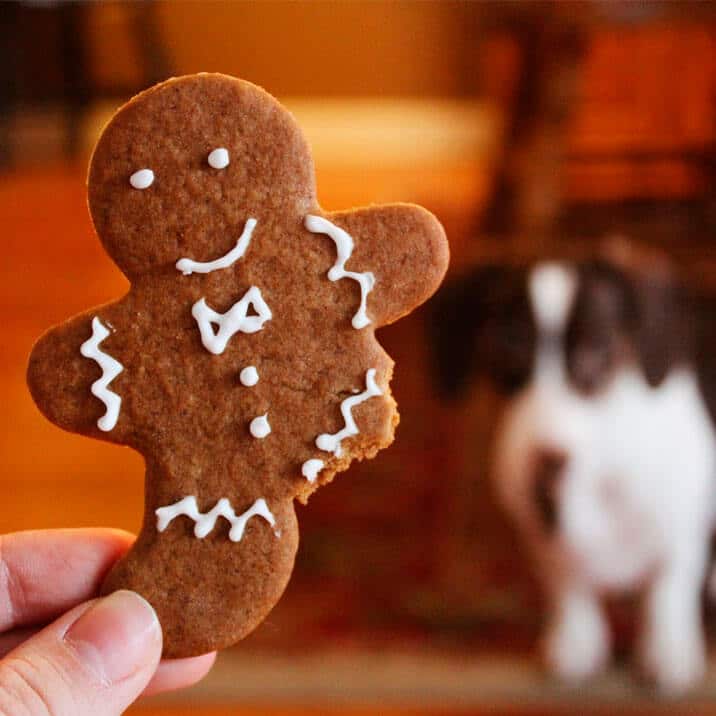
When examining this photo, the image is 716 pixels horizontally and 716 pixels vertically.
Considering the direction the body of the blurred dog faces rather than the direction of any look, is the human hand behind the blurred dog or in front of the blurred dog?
in front

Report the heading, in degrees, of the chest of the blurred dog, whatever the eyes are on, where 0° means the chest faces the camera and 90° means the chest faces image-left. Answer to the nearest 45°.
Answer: approximately 0°
